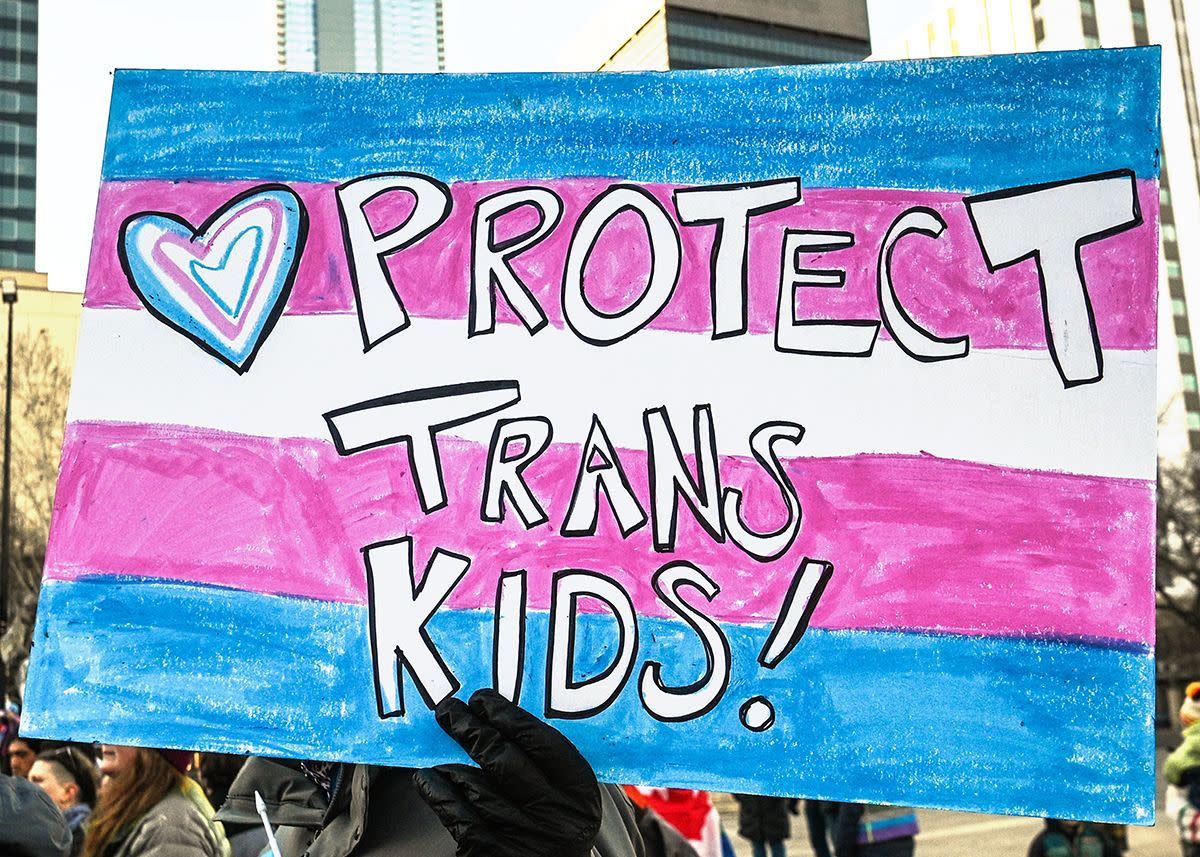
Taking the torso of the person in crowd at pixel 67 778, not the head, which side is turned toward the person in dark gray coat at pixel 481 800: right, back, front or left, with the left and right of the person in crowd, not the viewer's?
left

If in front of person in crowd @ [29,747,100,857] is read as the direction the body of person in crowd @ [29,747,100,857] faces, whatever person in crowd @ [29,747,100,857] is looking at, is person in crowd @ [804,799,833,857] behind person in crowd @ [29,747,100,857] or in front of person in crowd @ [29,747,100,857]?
behind

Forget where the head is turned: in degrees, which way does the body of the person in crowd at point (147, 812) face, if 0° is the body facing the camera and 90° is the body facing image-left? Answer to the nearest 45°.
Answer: approximately 90°

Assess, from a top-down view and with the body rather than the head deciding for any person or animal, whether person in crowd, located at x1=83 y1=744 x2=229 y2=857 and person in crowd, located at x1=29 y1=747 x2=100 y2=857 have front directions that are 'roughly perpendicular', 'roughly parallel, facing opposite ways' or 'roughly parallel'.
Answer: roughly parallel
